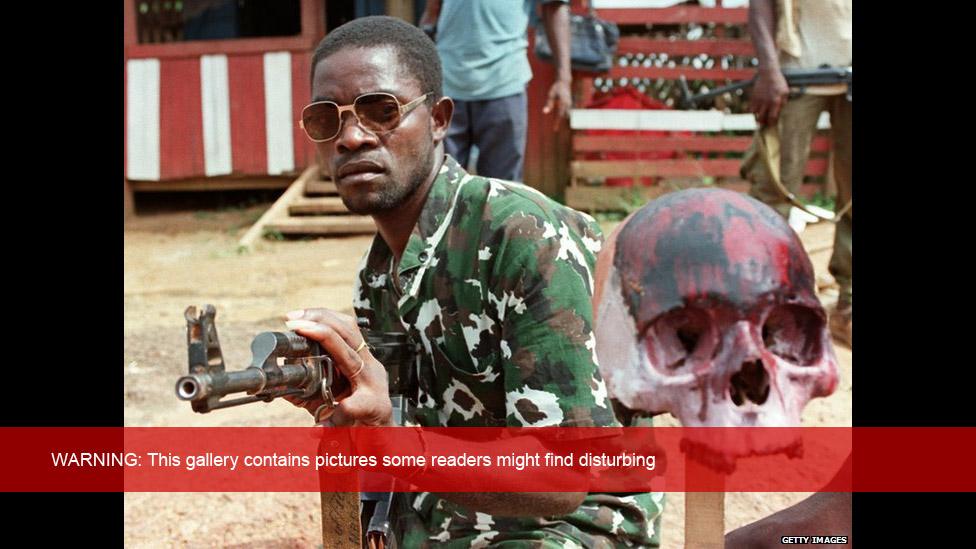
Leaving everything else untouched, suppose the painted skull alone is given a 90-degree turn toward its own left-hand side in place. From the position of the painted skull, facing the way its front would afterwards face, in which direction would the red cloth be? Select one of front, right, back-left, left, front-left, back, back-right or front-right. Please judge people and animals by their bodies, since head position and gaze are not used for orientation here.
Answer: front-left

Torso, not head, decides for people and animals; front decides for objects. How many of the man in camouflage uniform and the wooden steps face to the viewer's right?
0

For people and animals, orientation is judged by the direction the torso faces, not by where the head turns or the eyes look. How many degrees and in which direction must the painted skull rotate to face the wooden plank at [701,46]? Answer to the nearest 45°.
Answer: approximately 135° to its left

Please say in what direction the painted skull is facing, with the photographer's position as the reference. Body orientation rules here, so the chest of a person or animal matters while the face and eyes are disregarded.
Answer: facing the viewer and to the right of the viewer

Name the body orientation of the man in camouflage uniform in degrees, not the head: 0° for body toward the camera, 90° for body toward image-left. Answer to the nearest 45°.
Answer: approximately 45°

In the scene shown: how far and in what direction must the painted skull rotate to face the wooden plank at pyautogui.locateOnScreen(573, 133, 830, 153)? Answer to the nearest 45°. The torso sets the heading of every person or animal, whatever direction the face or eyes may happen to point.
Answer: approximately 135° to its left

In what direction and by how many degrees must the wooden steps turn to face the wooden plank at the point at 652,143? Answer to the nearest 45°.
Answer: approximately 135° to its left

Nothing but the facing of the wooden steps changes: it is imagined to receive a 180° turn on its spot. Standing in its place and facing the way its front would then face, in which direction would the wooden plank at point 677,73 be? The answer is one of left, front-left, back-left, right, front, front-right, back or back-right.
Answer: front-right

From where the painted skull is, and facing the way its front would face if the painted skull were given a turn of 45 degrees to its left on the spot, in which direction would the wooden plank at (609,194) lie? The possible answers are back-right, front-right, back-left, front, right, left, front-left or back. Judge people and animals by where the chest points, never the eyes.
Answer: left

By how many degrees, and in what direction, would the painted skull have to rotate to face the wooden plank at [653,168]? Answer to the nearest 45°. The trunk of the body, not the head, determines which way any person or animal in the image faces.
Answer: approximately 135° to its left
